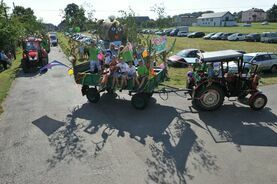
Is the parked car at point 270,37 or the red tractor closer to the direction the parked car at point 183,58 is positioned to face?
the red tractor

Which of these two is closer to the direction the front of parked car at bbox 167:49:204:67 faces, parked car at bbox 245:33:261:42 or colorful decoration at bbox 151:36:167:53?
the colorful decoration

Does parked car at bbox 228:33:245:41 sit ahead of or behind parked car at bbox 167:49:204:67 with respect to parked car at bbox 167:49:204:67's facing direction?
behind

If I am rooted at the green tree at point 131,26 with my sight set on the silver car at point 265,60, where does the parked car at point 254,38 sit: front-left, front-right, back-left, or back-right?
front-left

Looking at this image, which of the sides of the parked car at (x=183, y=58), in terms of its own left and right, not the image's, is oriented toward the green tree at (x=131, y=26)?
front

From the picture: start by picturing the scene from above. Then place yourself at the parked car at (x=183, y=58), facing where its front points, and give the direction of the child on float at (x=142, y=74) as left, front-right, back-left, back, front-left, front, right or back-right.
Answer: front-left

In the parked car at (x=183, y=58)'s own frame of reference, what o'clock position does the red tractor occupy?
The red tractor is roughly at 1 o'clock from the parked car.

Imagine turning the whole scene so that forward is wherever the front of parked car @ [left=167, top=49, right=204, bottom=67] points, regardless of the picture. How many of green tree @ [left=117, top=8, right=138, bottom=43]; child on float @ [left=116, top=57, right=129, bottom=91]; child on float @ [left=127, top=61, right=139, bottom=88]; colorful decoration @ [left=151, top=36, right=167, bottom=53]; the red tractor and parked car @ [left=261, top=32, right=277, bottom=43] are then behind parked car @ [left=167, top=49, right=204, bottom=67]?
1

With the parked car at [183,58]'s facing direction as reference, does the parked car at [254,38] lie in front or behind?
behind

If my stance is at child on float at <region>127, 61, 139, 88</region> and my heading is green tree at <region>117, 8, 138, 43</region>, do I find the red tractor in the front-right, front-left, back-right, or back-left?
front-left

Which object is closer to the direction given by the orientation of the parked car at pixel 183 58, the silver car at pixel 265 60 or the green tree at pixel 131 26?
the green tree

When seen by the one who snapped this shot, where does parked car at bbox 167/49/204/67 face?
facing the viewer and to the left of the viewer

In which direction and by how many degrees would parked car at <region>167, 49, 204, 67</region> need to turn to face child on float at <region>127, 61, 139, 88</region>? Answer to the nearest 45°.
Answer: approximately 45° to its left

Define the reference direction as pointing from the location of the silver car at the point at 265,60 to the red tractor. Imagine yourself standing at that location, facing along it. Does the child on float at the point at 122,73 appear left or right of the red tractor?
left
